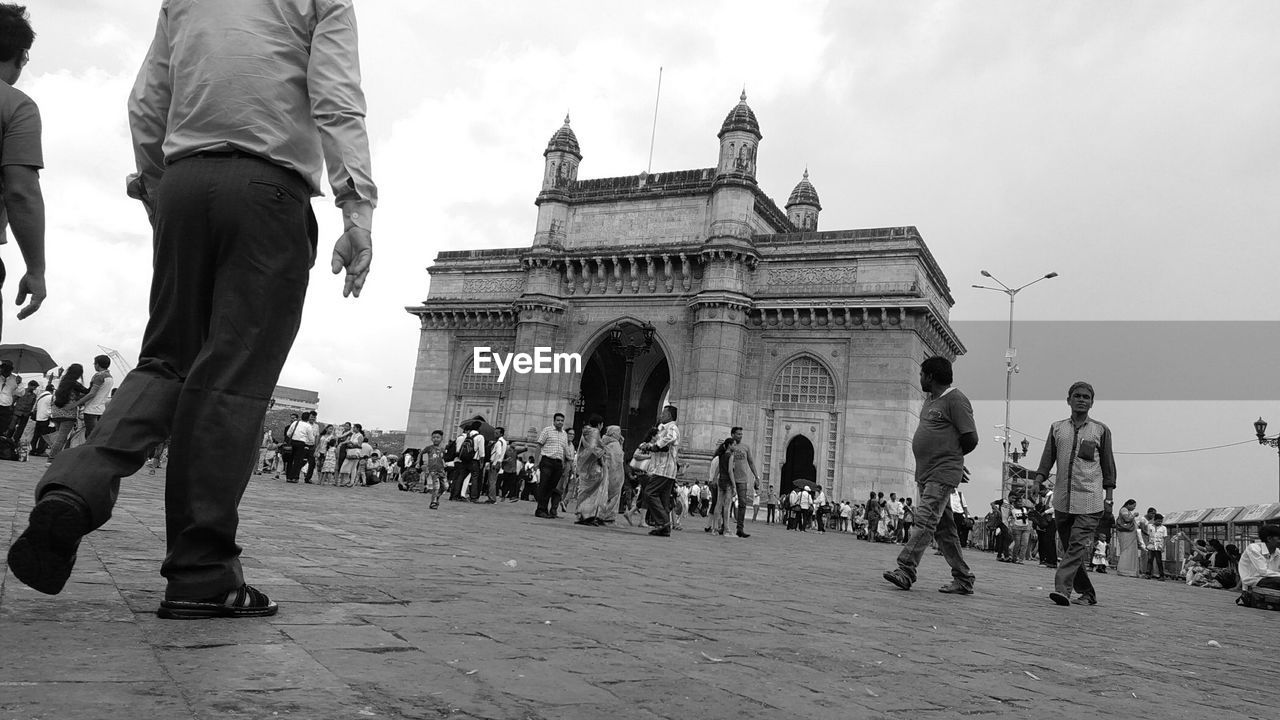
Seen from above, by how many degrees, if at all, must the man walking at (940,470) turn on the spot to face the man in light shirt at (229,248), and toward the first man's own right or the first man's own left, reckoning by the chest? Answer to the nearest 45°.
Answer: approximately 90° to the first man's own left

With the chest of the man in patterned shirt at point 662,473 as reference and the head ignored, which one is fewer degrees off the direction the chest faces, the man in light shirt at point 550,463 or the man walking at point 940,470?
the man in light shirt

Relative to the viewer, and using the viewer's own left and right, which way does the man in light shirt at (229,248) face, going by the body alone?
facing away from the viewer and to the right of the viewer

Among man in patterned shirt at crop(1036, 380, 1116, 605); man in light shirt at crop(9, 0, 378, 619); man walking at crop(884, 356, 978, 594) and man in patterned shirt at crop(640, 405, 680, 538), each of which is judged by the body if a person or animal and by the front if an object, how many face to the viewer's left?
2

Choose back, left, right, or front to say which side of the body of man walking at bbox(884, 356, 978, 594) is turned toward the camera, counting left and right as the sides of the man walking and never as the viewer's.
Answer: left

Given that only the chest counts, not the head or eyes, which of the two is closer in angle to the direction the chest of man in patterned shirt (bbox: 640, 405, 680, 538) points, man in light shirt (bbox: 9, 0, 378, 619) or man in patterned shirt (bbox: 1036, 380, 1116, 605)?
the man in light shirt

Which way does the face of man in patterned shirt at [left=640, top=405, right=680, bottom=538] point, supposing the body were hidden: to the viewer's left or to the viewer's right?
to the viewer's left

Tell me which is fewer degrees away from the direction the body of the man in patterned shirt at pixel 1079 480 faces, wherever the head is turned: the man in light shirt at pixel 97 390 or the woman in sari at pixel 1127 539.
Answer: the man in light shirt

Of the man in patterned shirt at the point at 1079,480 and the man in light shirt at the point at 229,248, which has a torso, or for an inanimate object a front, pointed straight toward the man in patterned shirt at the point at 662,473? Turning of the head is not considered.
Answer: the man in light shirt

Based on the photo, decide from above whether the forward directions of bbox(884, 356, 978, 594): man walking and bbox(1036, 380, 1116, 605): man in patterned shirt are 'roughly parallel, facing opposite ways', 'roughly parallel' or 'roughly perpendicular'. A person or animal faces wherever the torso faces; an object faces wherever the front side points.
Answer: roughly perpendicular
